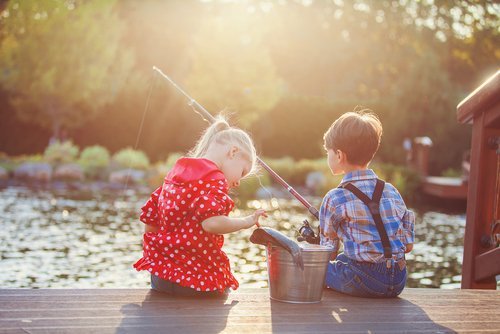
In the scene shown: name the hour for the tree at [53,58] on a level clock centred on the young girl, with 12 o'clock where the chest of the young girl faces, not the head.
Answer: The tree is roughly at 10 o'clock from the young girl.

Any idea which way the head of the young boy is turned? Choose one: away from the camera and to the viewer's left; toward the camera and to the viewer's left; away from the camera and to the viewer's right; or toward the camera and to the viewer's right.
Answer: away from the camera and to the viewer's left

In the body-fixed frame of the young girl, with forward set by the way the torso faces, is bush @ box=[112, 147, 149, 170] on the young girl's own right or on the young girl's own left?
on the young girl's own left

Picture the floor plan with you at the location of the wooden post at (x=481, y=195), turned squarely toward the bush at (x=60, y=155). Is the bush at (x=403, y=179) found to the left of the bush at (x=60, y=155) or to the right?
right

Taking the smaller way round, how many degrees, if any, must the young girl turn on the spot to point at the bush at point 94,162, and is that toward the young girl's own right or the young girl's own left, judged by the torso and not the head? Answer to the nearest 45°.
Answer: approximately 45° to the young girl's own left

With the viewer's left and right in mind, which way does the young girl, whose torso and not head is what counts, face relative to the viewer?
facing away from the viewer and to the right of the viewer

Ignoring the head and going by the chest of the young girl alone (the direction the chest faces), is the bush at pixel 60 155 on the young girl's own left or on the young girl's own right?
on the young girl's own left

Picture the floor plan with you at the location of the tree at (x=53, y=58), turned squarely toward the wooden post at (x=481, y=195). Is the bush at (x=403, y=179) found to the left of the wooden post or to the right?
left
